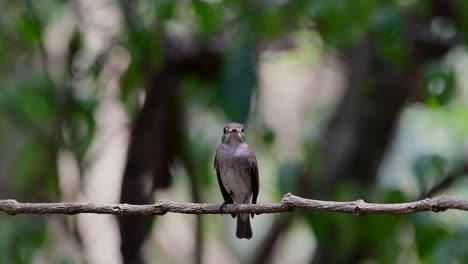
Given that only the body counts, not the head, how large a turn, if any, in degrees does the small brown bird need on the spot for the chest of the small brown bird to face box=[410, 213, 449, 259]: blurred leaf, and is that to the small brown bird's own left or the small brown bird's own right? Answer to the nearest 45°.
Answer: approximately 90° to the small brown bird's own left

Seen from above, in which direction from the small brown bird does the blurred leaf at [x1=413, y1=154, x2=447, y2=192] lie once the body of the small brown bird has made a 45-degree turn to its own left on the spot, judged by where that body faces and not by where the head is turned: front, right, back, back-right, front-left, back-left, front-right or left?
front-left

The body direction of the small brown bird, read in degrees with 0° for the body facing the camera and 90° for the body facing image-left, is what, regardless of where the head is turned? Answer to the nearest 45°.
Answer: approximately 0°

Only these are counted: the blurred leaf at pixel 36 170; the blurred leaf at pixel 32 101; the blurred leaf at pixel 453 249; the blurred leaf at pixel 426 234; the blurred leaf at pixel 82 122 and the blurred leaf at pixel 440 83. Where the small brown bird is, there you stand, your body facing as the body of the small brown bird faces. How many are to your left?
3

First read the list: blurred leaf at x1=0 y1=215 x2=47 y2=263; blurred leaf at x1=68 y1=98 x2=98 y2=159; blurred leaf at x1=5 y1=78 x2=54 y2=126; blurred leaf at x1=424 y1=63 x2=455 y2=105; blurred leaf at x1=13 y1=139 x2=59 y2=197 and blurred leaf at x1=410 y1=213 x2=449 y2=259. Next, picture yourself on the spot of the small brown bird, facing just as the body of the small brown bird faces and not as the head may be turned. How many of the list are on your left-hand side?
2

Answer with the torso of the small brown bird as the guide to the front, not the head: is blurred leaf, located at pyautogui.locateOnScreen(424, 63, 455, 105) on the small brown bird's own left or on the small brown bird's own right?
on the small brown bird's own left

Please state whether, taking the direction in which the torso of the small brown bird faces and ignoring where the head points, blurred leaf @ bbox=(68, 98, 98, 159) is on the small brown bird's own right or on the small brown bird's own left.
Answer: on the small brown bird's own right

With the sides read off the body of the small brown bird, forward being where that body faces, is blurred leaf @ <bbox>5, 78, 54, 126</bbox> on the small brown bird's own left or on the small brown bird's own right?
on the small brown bird's own right

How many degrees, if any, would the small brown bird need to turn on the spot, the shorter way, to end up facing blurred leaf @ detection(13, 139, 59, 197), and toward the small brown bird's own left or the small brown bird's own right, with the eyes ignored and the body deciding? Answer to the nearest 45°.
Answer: approximately 135° to the small brown bird's own right
